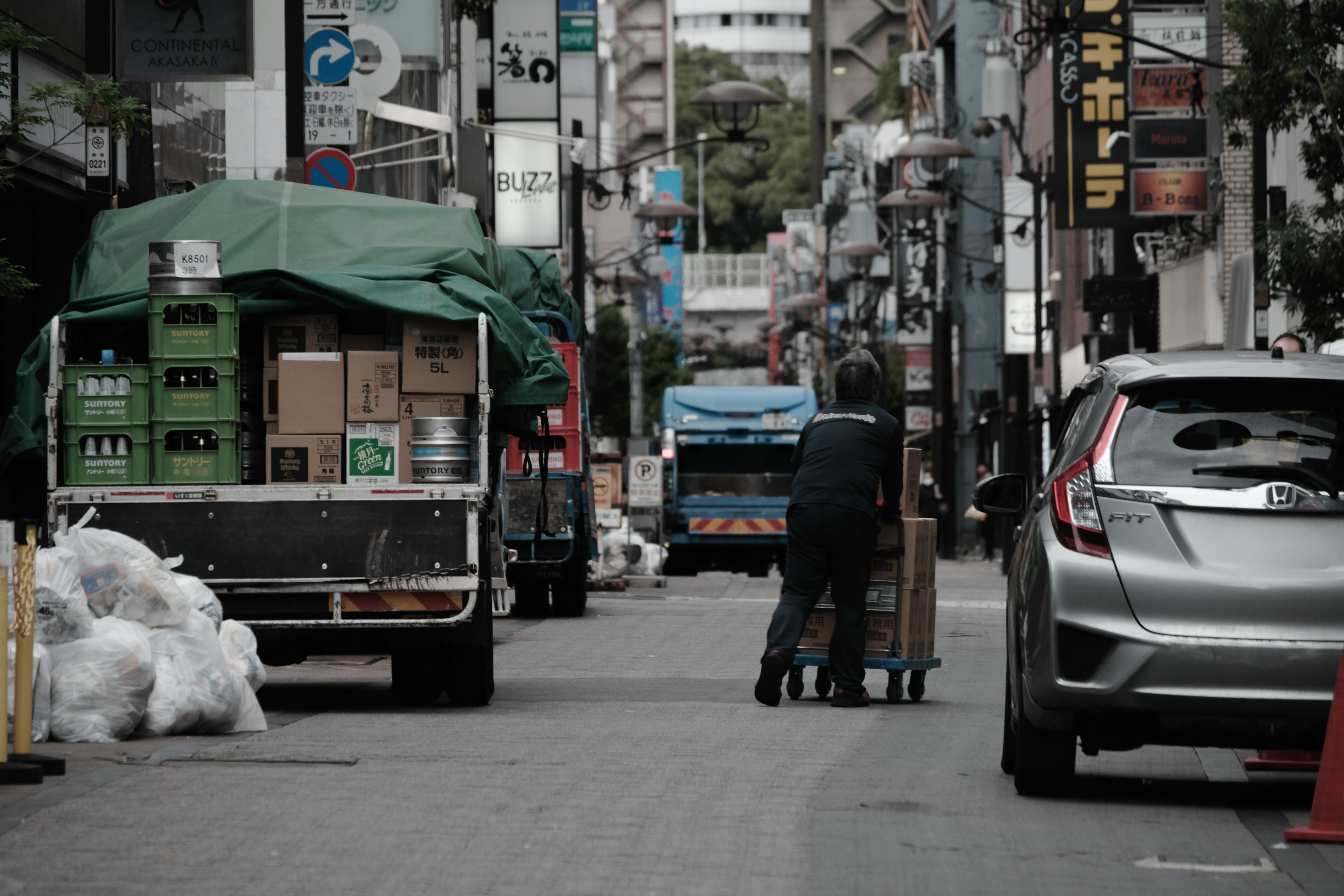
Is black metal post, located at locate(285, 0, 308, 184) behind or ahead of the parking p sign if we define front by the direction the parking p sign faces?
ahead

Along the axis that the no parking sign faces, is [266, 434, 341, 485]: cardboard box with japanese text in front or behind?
in front

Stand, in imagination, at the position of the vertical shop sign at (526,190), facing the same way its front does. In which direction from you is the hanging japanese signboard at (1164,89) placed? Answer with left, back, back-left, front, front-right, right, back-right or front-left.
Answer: front-left

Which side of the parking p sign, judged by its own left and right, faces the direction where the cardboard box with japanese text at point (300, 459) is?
front

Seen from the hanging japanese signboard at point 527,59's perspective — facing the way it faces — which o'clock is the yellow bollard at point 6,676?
The yellow bollard is roughly at 12 o'clock from the hanging japanese signboard.

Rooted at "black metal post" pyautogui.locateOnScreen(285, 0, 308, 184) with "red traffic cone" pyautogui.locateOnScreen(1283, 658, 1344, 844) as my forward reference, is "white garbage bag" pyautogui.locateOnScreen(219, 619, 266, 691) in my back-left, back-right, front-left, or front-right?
front-right

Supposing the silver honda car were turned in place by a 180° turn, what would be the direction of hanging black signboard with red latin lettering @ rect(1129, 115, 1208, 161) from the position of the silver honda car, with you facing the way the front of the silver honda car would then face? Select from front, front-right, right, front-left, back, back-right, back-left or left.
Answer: back

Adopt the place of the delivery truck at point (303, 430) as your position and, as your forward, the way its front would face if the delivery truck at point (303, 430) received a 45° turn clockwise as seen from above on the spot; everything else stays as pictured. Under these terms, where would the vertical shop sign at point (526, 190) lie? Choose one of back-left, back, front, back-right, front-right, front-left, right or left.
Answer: front-left

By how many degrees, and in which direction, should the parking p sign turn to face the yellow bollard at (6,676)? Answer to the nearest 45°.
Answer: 0° — it already faces it

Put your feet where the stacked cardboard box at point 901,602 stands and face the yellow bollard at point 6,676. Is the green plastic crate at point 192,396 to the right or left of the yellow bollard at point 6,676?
right

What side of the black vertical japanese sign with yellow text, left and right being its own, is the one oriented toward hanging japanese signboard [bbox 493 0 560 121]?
right

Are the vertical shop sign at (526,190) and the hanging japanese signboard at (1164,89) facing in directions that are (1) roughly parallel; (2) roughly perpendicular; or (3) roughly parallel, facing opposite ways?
roughly parallel

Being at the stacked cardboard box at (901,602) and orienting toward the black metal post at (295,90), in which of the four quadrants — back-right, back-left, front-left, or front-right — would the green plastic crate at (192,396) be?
front-left

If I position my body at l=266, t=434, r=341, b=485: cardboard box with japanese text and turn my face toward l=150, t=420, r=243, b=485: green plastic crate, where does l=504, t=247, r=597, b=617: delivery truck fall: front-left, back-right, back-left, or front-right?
back-right

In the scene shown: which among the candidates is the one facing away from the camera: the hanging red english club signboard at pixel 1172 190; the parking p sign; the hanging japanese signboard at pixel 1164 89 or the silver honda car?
the silver honda car

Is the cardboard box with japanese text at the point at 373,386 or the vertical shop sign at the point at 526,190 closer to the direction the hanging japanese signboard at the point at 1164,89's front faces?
the cardboard box with japanese text

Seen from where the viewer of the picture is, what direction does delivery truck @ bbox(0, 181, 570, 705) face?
facing away from the viewer
